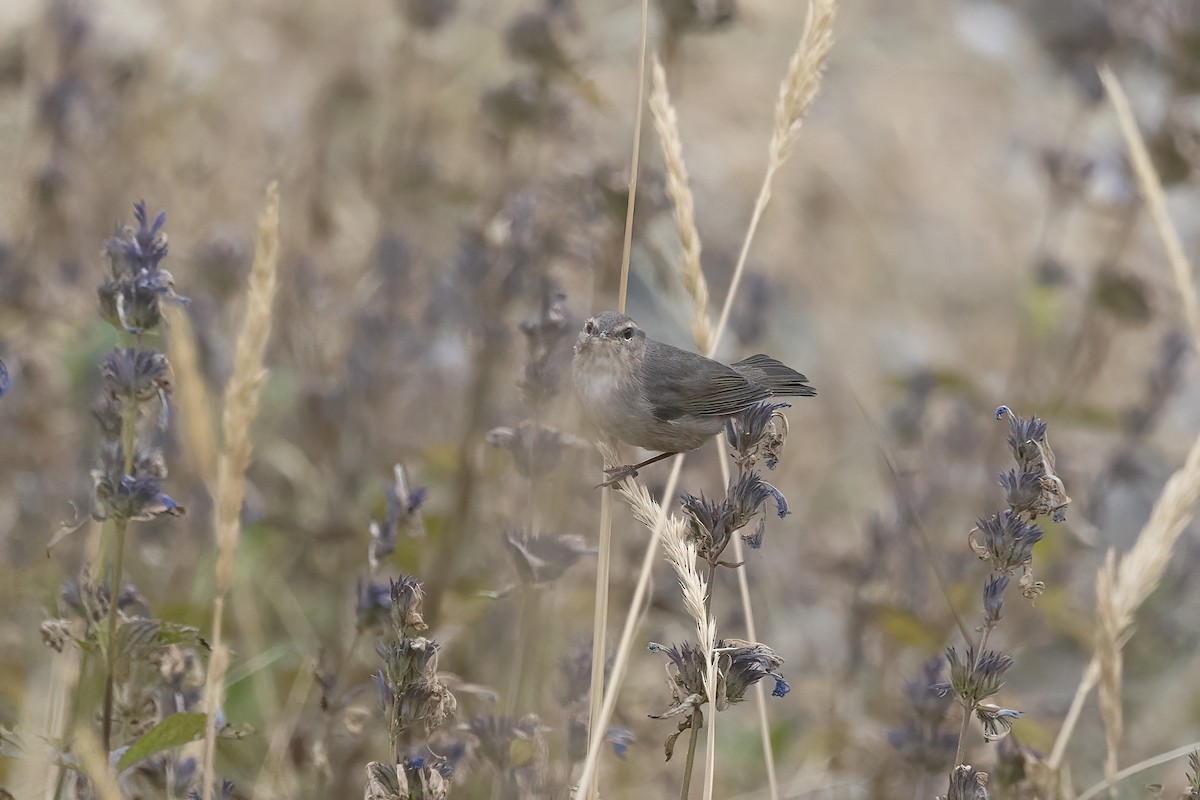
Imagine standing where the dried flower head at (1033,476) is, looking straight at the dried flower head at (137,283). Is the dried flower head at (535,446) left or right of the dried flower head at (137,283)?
right

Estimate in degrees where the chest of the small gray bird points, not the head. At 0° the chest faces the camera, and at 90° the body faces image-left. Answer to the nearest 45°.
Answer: approximately 45°
